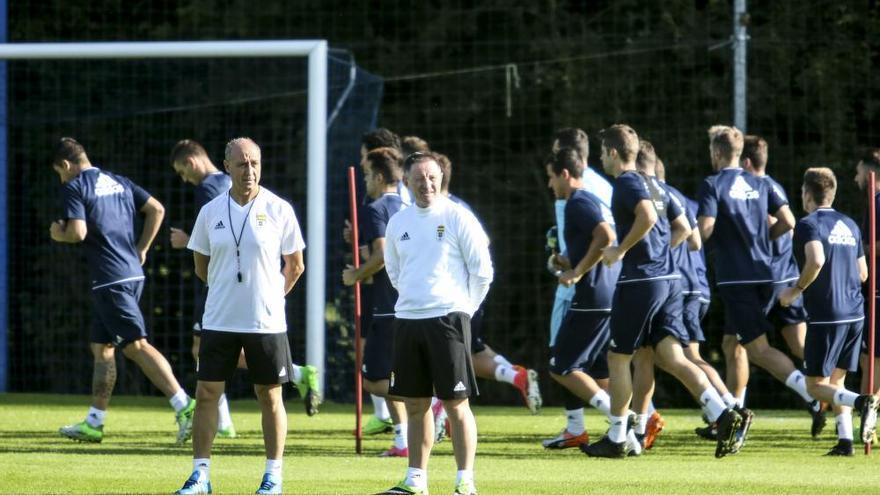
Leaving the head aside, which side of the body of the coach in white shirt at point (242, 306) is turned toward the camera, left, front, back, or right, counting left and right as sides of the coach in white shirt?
front

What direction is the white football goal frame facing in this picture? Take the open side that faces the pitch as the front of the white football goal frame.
toward the camera

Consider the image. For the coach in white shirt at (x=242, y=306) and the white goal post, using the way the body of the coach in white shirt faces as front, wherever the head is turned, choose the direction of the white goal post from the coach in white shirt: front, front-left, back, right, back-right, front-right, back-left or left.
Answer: back

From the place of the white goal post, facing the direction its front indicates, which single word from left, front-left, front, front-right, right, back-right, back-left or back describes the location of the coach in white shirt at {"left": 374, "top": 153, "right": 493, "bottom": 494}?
front

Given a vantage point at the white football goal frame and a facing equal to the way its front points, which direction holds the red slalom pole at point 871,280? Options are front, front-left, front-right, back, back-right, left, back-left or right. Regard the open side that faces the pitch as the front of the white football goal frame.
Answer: front-left

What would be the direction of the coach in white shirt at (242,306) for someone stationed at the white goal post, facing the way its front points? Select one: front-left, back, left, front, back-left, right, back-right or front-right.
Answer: front

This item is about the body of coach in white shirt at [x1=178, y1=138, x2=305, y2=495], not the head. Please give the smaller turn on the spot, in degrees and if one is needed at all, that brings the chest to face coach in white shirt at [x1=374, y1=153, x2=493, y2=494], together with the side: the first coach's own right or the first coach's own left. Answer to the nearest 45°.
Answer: approximately 90° to the first coach's own left
